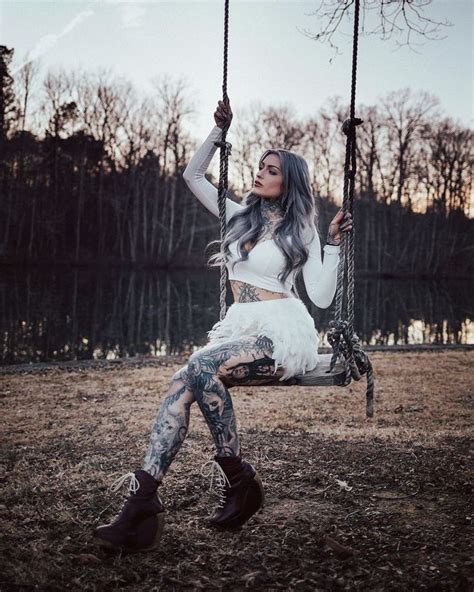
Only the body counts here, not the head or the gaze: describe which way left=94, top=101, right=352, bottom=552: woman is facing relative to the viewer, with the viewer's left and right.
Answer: facing the viewer and to the left of the viewer
